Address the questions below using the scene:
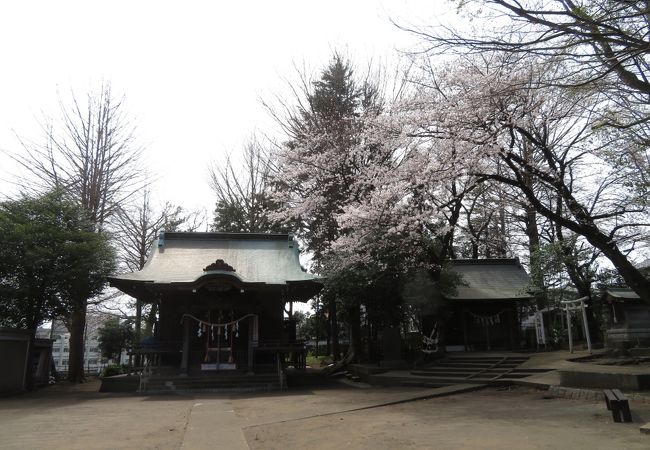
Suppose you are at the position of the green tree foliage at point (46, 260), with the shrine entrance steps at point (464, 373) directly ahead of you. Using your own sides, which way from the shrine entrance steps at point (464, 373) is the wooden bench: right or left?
right

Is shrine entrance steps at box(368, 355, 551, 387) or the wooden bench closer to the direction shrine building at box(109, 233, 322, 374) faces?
the wooden bench

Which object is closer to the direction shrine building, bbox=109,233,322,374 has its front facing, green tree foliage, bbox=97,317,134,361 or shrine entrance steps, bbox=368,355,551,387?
the shrine entrance steps

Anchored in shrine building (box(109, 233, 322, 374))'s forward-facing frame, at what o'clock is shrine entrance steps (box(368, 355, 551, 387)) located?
The shrine entrance steps is roughly at 10 o'clock from the shrine building.

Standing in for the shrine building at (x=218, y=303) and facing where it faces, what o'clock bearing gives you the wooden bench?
The wooden bench is roughly at 11 o'clock from the shrine building.

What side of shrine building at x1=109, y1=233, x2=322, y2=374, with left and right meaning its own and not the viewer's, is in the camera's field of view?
front

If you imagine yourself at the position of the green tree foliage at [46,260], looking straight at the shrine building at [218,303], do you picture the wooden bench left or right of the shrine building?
right

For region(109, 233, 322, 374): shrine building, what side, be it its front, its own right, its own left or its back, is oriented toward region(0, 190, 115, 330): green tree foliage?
right
